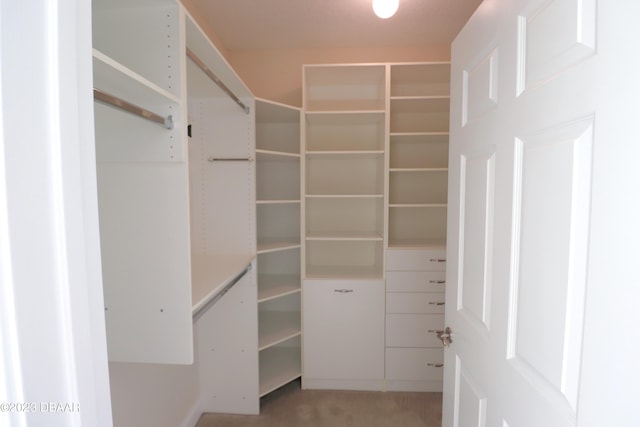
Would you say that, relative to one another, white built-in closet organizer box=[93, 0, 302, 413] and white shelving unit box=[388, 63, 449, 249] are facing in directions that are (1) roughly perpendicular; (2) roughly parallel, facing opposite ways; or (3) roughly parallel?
roughly perpendicular

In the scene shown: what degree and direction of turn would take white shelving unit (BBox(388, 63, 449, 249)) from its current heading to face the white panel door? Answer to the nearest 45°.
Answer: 0° — it already faces it

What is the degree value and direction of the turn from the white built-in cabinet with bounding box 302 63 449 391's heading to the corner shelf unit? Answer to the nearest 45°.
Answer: approximately 90° to its right

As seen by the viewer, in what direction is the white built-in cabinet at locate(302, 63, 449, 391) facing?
toward the camera

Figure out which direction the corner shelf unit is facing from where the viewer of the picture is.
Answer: facing the viewer and to the right of the viewer

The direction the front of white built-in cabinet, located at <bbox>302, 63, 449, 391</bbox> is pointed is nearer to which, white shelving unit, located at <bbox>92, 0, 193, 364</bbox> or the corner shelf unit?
the white shelving unit

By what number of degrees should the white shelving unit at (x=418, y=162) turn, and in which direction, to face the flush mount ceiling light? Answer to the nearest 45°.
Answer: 0° — it already faces it

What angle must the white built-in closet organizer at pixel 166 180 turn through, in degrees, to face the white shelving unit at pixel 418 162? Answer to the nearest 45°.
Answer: approximately 90° to its left

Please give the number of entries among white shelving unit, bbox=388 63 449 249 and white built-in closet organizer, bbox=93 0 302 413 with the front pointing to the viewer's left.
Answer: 0

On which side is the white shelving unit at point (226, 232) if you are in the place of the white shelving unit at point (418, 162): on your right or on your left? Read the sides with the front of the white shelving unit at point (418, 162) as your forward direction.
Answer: on your right

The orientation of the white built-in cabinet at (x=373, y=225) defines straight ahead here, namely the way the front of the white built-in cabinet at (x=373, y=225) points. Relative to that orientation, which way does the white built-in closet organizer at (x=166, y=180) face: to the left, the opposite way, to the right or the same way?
to the left

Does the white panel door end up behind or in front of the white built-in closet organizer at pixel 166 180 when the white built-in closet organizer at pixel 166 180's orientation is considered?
in front

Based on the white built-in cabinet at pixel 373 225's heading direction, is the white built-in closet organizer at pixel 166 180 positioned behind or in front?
in front

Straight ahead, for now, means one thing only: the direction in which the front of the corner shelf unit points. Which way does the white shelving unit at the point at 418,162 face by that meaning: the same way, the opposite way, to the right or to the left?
to the right

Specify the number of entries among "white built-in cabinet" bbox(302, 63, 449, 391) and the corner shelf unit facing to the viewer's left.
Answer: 0
